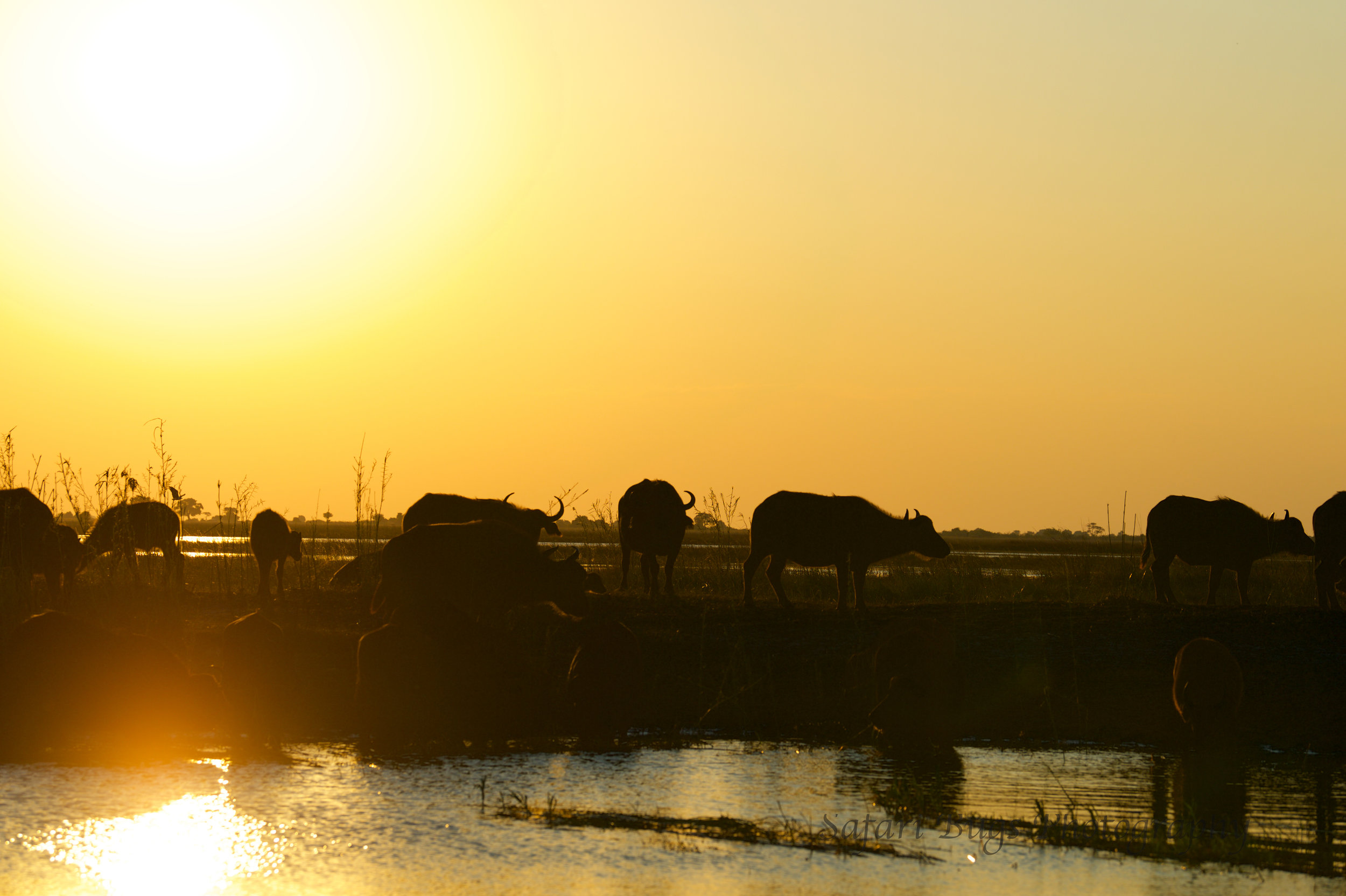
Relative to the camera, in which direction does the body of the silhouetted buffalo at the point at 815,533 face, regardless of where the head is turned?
to the viewer's right

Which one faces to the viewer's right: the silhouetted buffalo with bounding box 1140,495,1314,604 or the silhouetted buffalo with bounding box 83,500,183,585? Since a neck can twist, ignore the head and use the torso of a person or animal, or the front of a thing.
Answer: the silhouetted buffalo with bounding box 1140,495,1314,604

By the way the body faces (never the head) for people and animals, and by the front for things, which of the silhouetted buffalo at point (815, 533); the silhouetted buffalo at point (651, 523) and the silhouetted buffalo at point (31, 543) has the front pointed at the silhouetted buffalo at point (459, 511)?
the silhouetted buffalo at point (31, 543)

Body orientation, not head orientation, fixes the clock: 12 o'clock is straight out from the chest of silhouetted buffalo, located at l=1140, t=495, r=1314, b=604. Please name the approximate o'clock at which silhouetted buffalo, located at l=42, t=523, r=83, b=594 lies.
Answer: silhouetted buffalo, located at l=42, t=523, r=83, b=594 is roughly at 5 o'clock from silhouetted buffalo, located at l=1140, t=495, r=1314, b=604.

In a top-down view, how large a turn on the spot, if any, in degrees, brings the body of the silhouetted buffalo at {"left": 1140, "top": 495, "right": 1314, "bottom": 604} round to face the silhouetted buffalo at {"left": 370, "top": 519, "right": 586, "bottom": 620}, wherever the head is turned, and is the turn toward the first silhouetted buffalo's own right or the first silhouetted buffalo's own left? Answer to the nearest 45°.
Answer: approximately 135° to the first silhouetted buffalo's own right

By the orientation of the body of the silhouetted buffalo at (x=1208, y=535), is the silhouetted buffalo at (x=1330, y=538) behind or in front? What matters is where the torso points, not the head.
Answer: in front

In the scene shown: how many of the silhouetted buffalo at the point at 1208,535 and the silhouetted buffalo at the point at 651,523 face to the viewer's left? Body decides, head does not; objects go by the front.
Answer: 0

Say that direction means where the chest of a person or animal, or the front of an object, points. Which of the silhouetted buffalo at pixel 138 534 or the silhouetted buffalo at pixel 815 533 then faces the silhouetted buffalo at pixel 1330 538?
the silhouetted buffalo at pixel 815 533

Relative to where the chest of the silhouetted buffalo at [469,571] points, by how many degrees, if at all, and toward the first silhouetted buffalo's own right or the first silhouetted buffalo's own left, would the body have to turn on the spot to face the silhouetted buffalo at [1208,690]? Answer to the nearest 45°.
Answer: approximately 45° to the first silhouetted buffalo's own right

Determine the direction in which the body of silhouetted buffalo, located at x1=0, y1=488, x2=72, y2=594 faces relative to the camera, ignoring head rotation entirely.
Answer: to the viewer's right

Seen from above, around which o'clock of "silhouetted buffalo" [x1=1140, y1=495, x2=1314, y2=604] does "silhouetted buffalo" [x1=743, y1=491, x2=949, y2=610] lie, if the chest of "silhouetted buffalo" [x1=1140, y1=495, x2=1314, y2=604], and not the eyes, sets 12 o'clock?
"silhouetted buffalo" [x1=743, y1=491, x2=949, y2=610] is roughly at 5 o'clock from "silhouetted buffalo" [x1=1140, y1=495, x2=1314, y2=604].

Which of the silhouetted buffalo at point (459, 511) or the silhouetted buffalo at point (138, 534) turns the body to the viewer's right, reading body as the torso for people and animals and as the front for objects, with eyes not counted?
the silhouetted buffalo at point (459, 511)

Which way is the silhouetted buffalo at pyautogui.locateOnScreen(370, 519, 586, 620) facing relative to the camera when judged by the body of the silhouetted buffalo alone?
to the viewer's right

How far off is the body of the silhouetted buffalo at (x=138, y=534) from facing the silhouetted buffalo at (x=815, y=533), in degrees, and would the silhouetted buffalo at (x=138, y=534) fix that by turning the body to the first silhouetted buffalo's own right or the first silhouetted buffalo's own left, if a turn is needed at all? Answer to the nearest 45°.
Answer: approximately 135° to the first silhouetted buffalo's own left

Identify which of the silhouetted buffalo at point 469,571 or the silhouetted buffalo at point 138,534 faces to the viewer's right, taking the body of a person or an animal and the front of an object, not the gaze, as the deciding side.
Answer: the silhouetted buffalo at point 469,571
